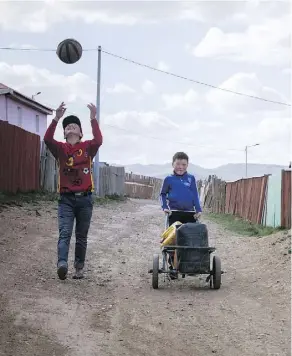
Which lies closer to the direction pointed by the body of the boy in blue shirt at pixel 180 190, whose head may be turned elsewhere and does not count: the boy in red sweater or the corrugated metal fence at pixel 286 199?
the boy in red sweater

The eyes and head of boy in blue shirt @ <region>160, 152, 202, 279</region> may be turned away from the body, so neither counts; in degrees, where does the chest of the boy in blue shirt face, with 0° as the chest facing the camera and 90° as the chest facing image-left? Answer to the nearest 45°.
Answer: approximately 0°

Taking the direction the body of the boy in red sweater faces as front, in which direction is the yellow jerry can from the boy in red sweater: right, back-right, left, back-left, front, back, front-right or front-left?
left

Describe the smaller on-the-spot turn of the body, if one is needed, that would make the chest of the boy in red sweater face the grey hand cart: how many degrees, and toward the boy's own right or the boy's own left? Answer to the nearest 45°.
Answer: approximately 90° to the boy's own left

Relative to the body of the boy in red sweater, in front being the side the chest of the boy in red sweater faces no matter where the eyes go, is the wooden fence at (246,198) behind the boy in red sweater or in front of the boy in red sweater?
behind

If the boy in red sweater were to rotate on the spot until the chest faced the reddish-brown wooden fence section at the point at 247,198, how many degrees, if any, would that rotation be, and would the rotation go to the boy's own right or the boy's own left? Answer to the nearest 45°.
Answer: approximately 135° to the boy's own left

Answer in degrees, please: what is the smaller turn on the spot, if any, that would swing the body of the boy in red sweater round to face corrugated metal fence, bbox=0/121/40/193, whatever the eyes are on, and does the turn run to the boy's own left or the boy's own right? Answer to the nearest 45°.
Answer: approximately 180°

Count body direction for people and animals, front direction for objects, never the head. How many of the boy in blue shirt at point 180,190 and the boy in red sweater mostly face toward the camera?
2

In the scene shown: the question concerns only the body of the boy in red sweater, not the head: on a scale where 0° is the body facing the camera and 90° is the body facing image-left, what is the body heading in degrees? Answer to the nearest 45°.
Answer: approximately 0°
